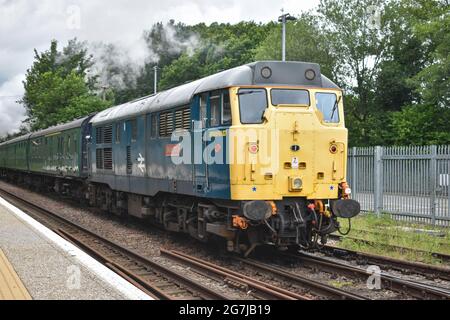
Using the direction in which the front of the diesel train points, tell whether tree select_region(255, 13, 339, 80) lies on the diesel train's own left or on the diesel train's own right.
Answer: on the diesel train's own left

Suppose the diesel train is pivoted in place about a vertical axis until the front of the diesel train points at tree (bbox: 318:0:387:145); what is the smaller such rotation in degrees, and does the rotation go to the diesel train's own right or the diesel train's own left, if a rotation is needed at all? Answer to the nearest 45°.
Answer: approximately 135° to the diesel train's own left

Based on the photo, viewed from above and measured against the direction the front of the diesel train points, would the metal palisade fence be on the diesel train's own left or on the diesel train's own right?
on the diesel train's own left

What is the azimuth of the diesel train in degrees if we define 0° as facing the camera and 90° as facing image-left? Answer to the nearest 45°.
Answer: approximately 315°
